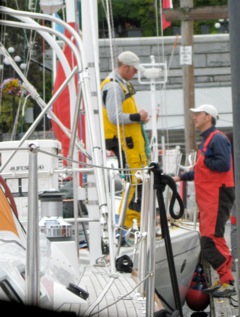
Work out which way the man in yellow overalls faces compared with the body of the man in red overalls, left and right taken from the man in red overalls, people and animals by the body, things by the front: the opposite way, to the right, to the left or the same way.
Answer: the opposite way

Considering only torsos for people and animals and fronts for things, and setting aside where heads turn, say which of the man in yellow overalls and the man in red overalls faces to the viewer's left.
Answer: the man in red overalls

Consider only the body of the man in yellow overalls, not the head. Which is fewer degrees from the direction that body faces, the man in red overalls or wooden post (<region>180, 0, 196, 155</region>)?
the man in red overalls

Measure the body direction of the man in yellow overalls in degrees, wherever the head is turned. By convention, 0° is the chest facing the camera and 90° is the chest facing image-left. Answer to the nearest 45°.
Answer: approximately 270°

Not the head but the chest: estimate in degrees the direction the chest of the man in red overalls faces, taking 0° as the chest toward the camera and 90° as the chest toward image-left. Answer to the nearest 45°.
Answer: approximately 90°

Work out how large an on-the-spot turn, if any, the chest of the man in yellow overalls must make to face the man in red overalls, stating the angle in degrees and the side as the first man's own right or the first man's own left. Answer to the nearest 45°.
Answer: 0° — they already face them

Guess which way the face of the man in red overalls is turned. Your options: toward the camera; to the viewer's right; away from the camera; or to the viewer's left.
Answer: to the viewer's left

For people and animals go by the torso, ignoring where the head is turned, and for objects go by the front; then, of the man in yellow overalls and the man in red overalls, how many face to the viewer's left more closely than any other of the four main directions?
1

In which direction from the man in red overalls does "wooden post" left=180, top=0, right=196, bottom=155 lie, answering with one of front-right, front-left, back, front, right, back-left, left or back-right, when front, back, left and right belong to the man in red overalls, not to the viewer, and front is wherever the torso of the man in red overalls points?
right

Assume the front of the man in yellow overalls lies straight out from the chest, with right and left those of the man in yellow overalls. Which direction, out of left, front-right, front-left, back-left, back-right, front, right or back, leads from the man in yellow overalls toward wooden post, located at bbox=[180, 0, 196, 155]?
left
